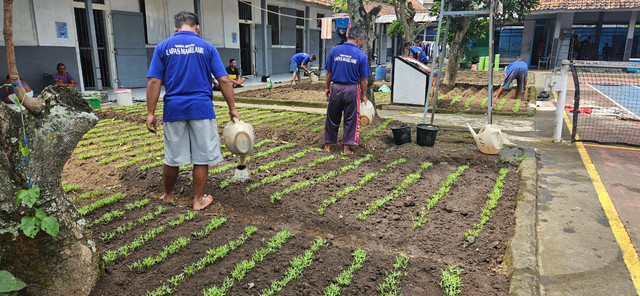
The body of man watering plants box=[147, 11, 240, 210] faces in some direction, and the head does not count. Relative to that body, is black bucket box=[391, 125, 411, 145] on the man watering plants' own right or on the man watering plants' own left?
on the man watering plants' own right

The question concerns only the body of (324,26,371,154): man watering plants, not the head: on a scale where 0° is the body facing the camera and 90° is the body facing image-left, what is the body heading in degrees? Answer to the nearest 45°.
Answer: approximately 180°

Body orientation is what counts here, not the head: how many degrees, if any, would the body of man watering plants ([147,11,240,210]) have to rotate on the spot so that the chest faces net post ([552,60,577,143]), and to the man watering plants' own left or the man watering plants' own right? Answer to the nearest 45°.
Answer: approximately 90° to the man watering plants' own right

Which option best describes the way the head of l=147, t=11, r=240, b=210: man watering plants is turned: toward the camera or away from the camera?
away from the camera

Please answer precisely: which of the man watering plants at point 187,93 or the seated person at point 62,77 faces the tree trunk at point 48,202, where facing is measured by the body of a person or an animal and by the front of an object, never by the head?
the seated person

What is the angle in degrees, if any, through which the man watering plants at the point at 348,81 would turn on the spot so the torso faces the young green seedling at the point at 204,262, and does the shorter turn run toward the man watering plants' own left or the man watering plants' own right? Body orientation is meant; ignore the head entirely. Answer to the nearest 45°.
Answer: approximately 180°

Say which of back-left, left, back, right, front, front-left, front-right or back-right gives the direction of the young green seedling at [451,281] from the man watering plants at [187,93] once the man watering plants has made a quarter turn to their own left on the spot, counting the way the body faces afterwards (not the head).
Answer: back-left

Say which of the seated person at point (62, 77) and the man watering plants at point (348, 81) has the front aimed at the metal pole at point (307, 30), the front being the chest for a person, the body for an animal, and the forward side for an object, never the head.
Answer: the man watering plants

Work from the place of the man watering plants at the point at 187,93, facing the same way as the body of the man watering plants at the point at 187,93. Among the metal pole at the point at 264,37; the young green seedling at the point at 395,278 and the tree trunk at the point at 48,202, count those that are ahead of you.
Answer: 1

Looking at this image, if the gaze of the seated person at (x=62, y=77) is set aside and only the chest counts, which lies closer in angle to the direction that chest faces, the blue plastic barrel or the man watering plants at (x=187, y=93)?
the man watering plants

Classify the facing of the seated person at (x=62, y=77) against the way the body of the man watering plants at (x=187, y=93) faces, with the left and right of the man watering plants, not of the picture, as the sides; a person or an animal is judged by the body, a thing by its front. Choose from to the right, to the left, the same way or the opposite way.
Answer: the opposite way

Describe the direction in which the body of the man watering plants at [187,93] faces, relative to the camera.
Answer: away from the camera
